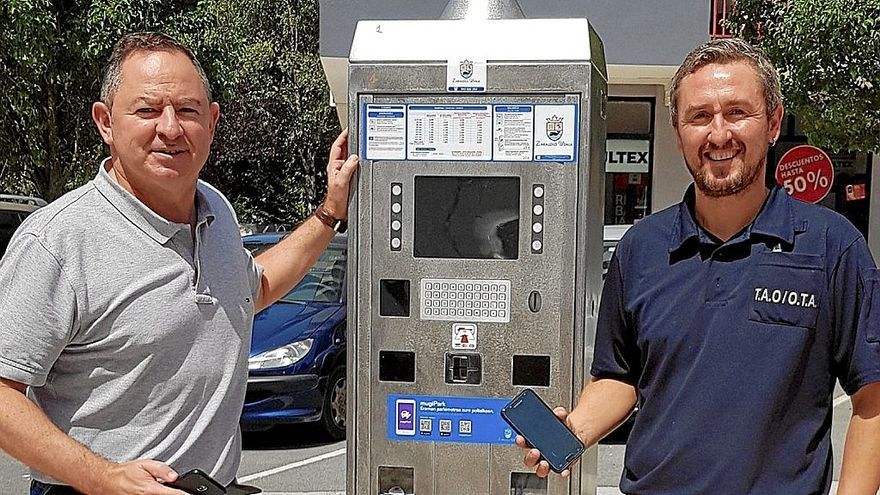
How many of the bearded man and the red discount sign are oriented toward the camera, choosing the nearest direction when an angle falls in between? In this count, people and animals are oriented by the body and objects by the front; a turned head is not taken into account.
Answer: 2

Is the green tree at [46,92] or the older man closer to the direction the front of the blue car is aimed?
the older man

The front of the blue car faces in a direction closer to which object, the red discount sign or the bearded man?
the bearded man

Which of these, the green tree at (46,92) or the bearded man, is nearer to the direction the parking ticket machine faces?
the bearded man

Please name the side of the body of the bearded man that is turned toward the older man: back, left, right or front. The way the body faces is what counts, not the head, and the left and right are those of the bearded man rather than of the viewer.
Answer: right

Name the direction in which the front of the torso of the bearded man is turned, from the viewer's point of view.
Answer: toward the camera

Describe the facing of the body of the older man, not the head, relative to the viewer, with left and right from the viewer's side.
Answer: facing the viewer and to the right of the viewer

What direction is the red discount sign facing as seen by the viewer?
toward the camera
